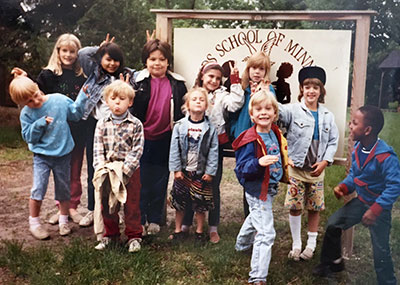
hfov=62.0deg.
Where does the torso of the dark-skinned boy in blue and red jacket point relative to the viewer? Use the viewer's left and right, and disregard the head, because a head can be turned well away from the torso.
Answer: facing the viewer and to the left of the viewer

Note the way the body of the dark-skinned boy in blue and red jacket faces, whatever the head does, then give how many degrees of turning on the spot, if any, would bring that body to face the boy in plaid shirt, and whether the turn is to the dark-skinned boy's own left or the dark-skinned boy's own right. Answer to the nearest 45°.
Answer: approximately 45° to the dark-skinned boy's own right

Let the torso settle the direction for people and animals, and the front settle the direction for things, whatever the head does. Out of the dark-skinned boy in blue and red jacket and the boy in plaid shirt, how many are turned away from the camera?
0

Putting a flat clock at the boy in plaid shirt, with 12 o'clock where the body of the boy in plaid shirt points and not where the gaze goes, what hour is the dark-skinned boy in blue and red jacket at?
The dark-skinned boy in blue and red jacket is roughly at 10 o'clock from the boy in plaid shirt.

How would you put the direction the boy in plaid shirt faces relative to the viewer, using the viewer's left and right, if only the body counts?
facing the viewer

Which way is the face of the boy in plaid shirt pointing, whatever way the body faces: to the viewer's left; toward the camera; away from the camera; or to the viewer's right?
toward the camera
